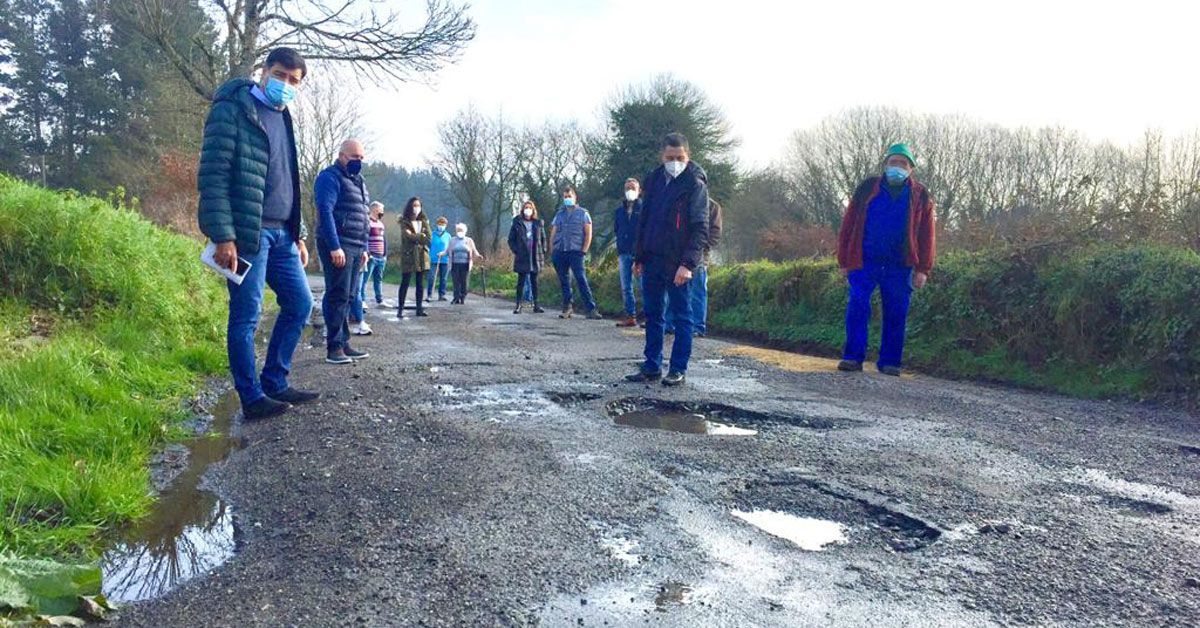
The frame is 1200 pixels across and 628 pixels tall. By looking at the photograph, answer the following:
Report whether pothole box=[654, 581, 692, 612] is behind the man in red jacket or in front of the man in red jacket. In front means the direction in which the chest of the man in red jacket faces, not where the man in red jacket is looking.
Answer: in front

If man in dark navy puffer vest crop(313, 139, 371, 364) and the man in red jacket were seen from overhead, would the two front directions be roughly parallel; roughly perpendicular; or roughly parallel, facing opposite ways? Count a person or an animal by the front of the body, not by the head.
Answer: roughly perpendicular

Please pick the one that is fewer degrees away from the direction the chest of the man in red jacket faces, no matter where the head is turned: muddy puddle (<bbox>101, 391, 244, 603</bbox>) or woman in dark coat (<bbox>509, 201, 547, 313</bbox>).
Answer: the muddy puddle

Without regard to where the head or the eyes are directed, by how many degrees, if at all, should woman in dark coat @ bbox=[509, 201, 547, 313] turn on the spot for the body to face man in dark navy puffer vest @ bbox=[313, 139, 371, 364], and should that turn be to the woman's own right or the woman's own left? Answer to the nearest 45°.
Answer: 0° — they already face them

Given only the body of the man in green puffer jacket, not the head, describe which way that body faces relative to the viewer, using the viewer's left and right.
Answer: facing the viewer and to the right of the viewer

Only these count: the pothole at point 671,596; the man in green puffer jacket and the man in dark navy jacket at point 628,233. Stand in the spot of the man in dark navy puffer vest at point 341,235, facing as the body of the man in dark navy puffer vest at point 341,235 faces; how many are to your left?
1

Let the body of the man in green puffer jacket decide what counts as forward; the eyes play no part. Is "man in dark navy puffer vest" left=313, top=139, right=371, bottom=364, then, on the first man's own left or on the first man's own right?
on the first man's own left

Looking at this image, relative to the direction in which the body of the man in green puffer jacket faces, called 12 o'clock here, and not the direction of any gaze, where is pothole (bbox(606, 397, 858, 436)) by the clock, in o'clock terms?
The pothole is roughly at 11 o'clock from the man in green puffer jacket.

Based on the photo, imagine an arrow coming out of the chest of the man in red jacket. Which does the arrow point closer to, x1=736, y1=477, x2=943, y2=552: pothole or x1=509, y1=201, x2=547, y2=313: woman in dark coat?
the pothole

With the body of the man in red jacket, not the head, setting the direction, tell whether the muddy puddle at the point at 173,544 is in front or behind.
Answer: in front

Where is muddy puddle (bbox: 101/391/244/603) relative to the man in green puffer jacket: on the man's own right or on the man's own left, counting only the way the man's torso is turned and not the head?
on the man's own right

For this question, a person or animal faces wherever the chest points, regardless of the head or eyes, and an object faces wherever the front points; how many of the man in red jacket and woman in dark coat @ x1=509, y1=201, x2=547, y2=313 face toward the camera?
2

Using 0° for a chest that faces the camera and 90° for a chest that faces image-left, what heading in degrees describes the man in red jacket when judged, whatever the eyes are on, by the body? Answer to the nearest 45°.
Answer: approximately 0°
